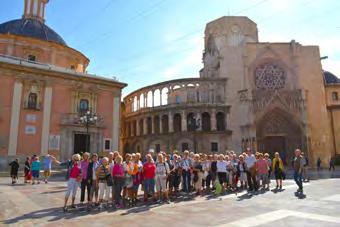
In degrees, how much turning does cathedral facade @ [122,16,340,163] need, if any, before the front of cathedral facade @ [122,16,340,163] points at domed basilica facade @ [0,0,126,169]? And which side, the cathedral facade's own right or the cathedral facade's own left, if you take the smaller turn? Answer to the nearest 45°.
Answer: approximately 45° to the cathedral facade's own right

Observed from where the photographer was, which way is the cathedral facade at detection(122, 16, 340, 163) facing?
facing the viewer
